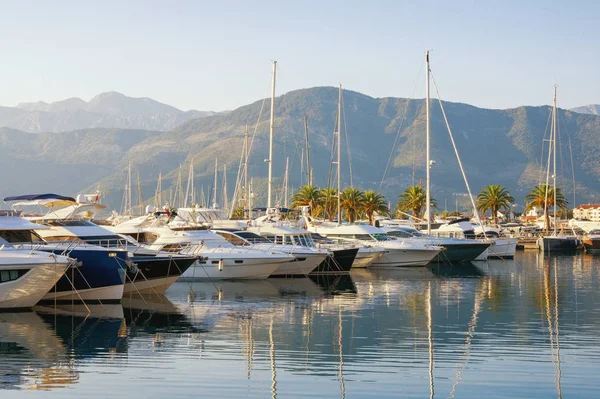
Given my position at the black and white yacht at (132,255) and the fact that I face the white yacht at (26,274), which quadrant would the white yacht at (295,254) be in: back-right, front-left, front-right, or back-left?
back-left

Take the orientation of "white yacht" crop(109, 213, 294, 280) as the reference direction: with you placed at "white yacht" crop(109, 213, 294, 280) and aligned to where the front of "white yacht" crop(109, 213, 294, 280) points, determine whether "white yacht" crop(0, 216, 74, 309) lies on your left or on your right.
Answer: on your right

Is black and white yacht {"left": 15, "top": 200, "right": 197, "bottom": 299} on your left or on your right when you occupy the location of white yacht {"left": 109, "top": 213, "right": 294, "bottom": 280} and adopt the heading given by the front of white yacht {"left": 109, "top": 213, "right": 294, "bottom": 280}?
on your right

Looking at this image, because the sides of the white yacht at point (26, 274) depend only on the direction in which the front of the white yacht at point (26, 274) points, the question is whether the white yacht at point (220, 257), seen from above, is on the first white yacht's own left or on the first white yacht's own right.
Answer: on the first white yacht's own left
